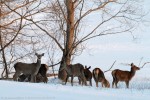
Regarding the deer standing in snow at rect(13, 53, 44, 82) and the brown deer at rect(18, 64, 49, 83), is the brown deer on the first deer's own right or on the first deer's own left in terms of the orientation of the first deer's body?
on the first deer's own left
